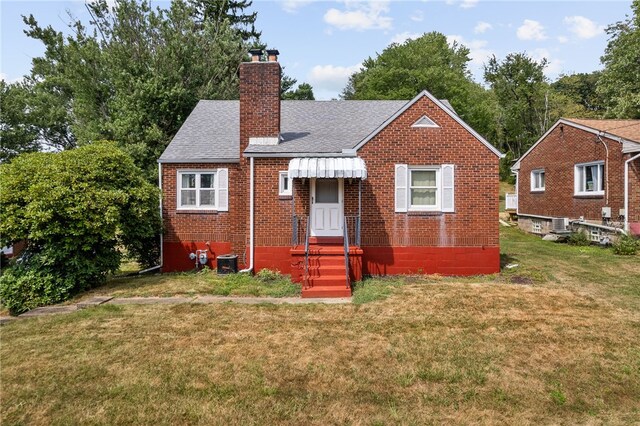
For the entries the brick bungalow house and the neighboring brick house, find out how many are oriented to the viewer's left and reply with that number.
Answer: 0

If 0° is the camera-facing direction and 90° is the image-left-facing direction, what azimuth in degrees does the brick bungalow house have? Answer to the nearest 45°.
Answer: approximately 0°

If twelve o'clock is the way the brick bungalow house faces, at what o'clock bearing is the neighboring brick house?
The neighboring brick house is roughly at 8 o'clock from the brick bungalow house.

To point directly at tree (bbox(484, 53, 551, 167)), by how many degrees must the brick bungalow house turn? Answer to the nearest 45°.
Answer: approximately 135° to its left

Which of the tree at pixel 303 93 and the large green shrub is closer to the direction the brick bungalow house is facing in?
the large green shrub

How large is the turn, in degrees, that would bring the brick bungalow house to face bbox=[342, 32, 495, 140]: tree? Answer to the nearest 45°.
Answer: approximately 180°

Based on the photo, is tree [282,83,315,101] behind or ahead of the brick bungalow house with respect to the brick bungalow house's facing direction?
behind

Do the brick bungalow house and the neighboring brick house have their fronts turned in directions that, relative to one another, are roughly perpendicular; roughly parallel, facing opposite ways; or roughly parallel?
roughly parallel
